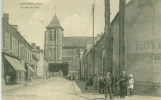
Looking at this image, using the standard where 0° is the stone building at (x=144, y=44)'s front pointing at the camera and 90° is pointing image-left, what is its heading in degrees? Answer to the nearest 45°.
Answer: approximately 45°
